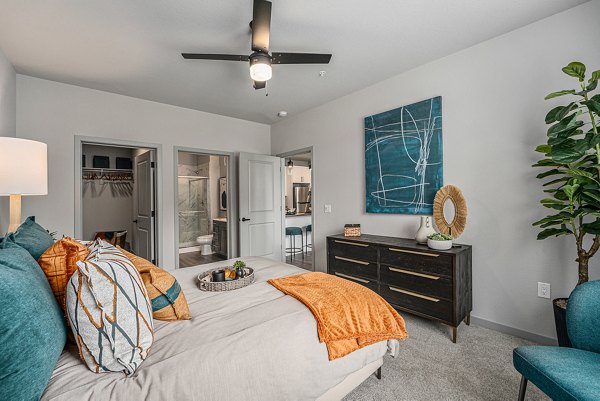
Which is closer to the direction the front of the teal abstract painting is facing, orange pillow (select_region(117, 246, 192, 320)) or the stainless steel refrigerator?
the orange pillow

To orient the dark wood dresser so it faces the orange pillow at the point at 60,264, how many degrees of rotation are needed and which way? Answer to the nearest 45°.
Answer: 0° — it already faces it

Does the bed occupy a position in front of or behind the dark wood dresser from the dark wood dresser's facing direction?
in front

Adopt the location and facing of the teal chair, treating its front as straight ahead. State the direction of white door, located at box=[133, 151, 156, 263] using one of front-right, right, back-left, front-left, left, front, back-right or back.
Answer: front-right

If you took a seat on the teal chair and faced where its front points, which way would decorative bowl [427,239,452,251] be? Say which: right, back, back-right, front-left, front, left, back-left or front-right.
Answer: right

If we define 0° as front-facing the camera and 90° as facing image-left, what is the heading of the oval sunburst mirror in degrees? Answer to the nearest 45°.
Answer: approximately 45°
